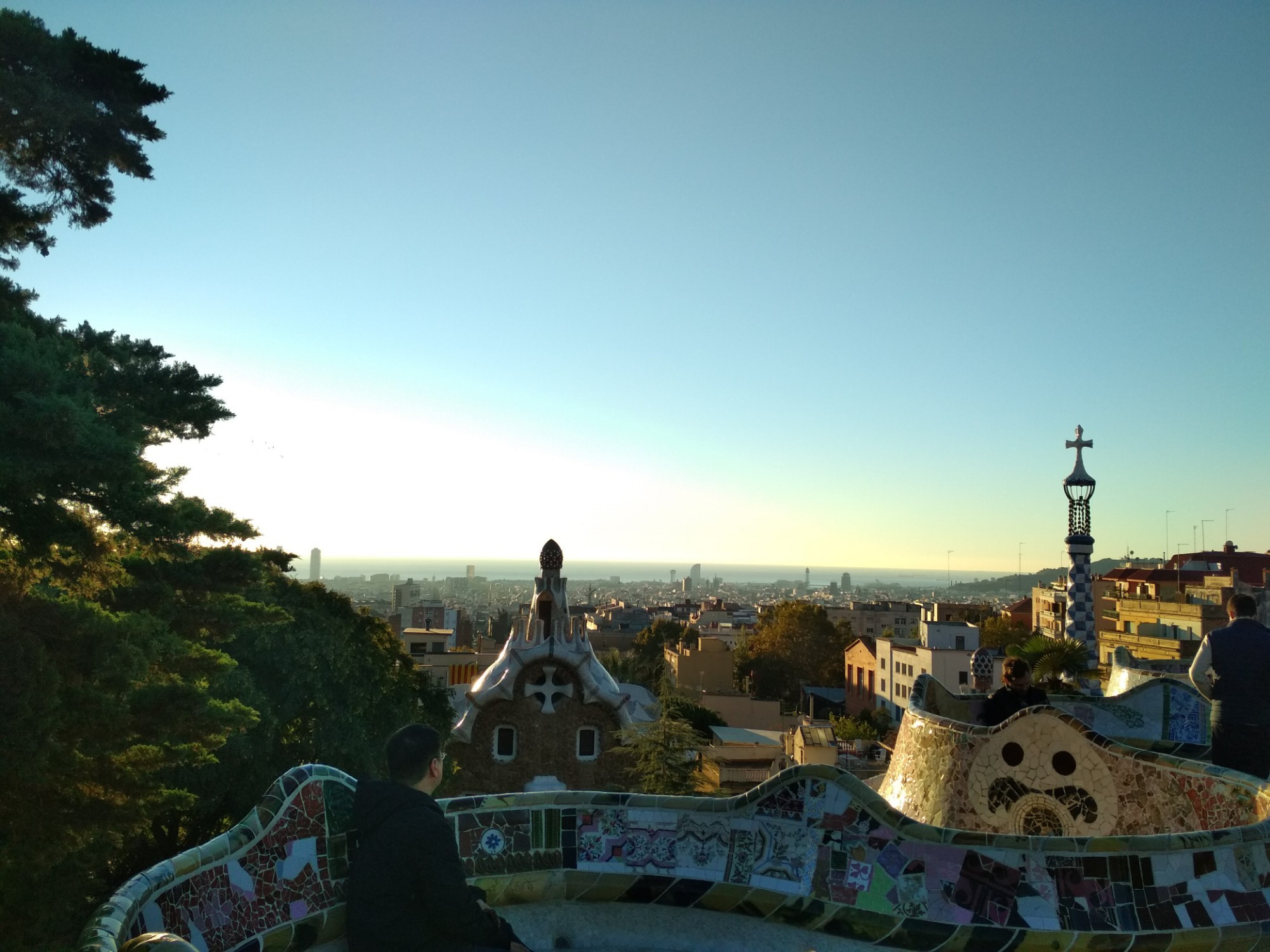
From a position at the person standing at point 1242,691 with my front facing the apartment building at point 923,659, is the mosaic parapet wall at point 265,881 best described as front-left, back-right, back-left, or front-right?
back-left

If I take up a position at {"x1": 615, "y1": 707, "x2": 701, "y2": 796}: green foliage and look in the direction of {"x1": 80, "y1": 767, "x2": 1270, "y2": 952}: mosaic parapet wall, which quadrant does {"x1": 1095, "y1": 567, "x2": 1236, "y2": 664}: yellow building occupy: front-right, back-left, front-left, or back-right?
back-left

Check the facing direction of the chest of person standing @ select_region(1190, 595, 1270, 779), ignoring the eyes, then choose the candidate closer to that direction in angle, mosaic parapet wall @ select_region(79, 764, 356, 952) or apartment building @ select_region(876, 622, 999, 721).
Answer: the apartment building

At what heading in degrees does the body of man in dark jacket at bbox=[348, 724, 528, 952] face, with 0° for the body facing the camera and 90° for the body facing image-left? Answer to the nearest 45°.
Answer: approximately 225°

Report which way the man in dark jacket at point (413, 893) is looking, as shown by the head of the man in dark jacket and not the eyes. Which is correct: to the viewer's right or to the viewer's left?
to the viewer's right

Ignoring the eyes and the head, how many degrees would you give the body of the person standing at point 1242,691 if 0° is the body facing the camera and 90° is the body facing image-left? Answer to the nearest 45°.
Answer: approximately 180°

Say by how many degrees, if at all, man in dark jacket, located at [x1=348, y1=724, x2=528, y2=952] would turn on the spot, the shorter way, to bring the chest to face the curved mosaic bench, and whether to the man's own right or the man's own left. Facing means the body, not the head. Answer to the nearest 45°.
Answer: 0° — they already face it
